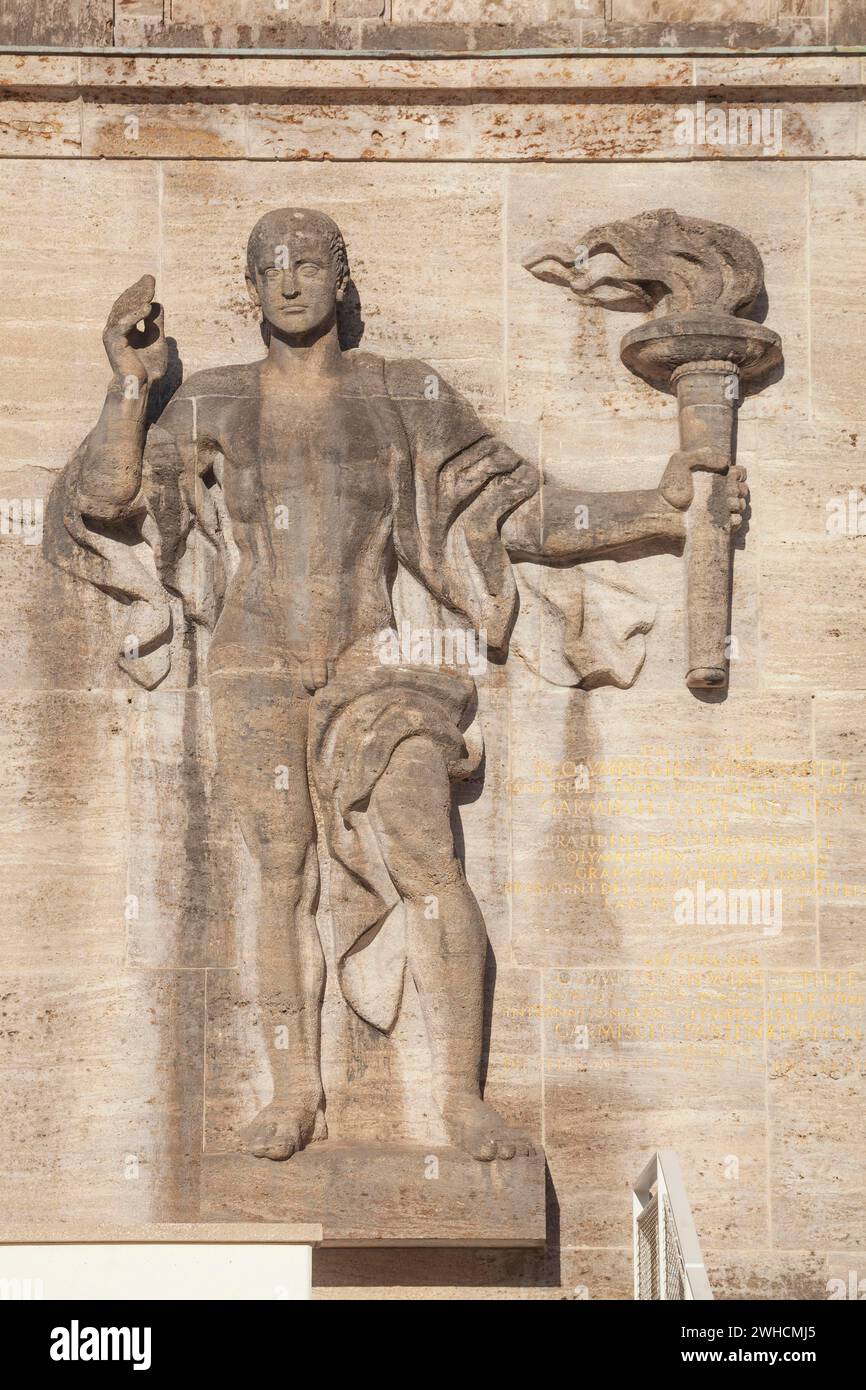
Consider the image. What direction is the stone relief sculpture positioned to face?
toward the camera
